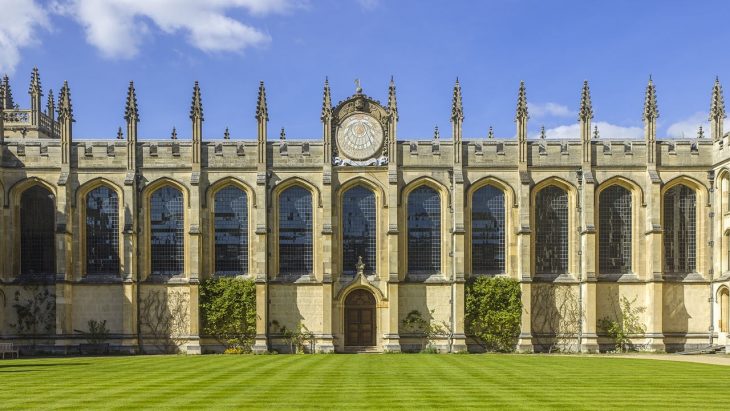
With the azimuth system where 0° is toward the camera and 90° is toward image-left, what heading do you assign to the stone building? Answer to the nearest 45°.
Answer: approximately 0°
